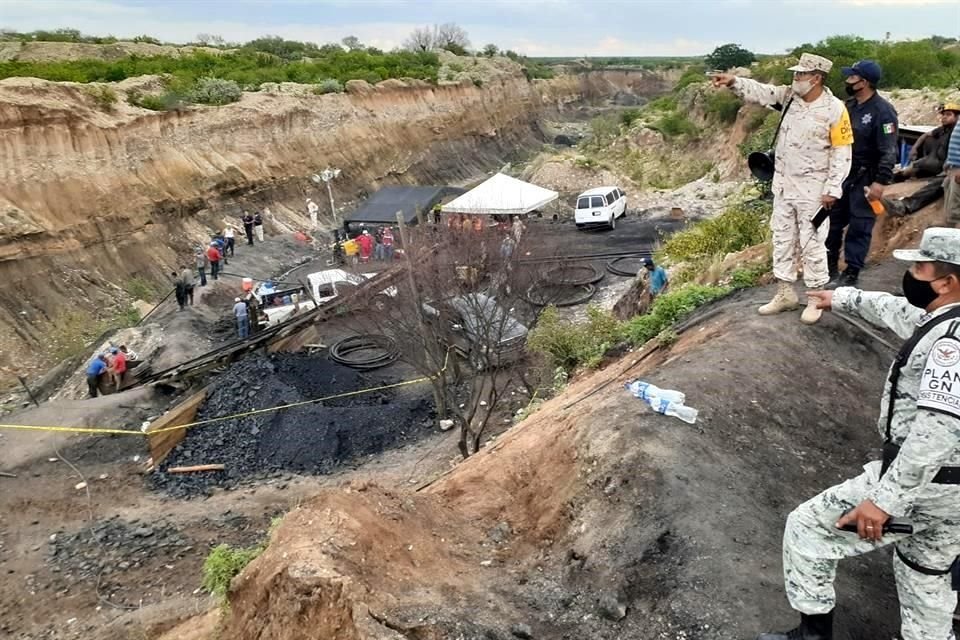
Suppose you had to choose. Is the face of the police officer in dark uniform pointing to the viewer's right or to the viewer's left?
to the viewer's left

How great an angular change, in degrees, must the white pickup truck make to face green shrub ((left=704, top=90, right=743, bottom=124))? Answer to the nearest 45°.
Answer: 0° — it already faces it

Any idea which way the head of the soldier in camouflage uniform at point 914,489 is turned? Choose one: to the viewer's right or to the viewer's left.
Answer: to the viewer's left

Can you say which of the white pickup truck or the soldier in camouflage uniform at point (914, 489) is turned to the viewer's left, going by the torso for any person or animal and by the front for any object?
the soldier in camouflage uniform

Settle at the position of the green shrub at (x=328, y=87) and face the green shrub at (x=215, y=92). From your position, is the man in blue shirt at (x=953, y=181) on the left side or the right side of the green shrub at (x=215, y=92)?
left

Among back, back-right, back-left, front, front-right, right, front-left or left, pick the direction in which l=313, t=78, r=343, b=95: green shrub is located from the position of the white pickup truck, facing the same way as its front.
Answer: front-left

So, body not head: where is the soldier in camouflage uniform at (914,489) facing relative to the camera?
to the viewer's left

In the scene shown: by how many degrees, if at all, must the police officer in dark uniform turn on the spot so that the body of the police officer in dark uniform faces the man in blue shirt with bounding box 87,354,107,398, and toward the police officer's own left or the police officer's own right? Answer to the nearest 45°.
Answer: approximately 45° to the police officer's own right

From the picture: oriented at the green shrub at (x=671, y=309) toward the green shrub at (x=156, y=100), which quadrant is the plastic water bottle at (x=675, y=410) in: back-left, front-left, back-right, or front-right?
back-left
